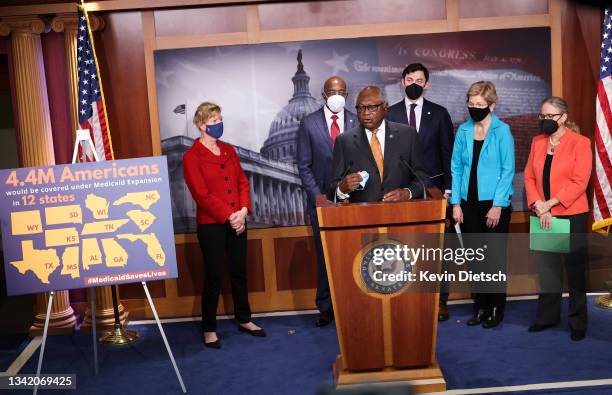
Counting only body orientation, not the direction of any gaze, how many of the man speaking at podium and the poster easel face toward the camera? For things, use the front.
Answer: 2

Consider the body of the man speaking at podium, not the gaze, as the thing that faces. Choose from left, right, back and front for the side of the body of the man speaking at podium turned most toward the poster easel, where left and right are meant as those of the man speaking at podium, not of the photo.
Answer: right

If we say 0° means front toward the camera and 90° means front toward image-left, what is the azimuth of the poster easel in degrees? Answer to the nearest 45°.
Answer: approximately 0°

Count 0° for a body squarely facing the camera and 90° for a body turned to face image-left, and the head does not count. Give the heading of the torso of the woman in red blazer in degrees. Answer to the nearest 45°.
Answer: approximately 315°

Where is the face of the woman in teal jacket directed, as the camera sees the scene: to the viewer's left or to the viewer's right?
to the viewer's left
